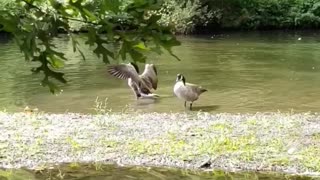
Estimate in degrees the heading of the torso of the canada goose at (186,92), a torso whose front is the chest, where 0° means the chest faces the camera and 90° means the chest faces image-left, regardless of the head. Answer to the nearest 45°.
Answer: approximately 45°

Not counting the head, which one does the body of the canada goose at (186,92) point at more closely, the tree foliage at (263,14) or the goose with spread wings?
the goose with spread wings

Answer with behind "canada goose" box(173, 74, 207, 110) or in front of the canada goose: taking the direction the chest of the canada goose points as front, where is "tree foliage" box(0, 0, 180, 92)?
in front

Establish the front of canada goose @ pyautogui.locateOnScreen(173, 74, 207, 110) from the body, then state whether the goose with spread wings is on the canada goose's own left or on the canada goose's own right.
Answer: on the canada goose's own right

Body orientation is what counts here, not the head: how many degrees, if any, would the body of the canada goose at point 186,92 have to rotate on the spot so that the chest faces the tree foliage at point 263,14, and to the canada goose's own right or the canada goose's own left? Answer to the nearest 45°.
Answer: approximately 135° to the canada goose's own right
